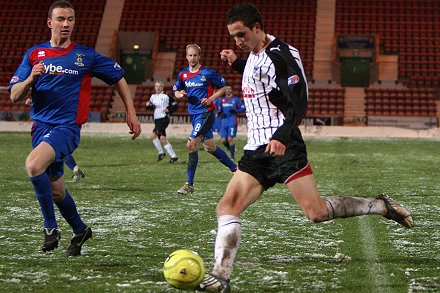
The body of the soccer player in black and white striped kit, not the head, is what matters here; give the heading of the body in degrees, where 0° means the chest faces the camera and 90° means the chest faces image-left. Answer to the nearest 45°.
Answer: approximately 45°

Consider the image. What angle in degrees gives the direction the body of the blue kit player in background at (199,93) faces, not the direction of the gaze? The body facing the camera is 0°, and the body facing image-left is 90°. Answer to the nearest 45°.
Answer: approximately 45°

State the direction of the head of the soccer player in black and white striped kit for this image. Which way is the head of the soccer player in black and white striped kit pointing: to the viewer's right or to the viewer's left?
to the viewer's left

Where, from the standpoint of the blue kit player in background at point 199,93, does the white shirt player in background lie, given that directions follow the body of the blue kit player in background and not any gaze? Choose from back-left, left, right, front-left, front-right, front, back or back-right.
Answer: back-right

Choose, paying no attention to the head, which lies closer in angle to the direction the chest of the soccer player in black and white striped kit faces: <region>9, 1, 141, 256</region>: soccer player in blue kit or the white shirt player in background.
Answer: the soccer player in blue kit

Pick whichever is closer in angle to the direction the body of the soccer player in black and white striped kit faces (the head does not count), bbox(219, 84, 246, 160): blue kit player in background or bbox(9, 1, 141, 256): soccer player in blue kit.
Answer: the soccer player in blue kit

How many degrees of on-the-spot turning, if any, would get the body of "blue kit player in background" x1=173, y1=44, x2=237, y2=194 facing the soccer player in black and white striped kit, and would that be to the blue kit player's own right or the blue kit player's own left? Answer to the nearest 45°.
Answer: approximately 45° to the blue kit player's own left

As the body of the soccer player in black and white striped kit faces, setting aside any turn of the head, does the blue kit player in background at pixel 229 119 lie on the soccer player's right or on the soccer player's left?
on the soccer player's right

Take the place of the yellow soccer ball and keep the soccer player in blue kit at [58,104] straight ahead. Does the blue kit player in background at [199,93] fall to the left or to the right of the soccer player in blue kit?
right

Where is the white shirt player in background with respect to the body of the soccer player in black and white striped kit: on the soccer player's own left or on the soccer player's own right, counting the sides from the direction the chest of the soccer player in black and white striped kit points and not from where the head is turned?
on the soccer player's own right

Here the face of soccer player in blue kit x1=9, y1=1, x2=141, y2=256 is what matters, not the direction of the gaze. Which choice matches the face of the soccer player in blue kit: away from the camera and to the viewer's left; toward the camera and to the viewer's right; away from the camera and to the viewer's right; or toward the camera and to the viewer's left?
toward the camera and to the viewer's right
